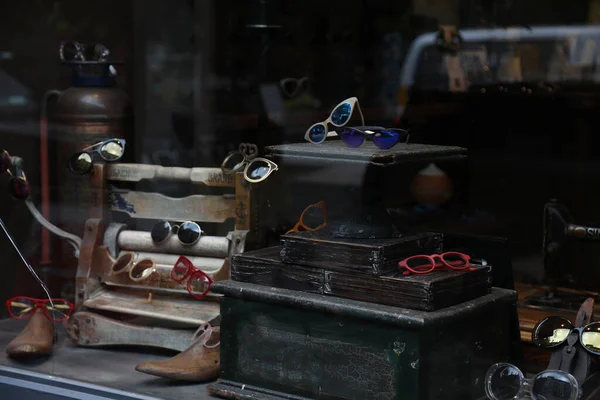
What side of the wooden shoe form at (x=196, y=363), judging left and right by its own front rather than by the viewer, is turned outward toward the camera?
left

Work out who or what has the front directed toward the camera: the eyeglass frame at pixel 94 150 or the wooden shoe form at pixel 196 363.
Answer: the eyeglass frame

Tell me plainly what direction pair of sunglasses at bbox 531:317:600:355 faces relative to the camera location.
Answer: facing the viewer

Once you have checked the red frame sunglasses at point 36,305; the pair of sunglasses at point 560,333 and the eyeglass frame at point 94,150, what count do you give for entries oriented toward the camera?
3

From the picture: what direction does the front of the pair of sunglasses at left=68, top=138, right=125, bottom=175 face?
toward the camera

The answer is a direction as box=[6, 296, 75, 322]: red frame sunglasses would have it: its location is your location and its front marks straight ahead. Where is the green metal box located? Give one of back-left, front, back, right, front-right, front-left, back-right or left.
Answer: front-left

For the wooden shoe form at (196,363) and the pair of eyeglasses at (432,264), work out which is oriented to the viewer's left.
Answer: the wooden shoe form

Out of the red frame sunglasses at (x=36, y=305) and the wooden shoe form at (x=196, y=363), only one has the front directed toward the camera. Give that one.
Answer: the red frame sunglasses

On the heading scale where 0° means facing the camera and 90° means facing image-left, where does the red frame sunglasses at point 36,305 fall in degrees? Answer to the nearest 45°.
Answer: approximately 0°

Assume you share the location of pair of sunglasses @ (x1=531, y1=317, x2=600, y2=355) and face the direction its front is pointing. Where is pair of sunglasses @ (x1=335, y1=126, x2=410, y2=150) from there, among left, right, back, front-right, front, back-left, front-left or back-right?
right

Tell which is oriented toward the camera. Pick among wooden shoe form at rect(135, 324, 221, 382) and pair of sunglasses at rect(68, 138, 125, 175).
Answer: the pair of sunglasses
